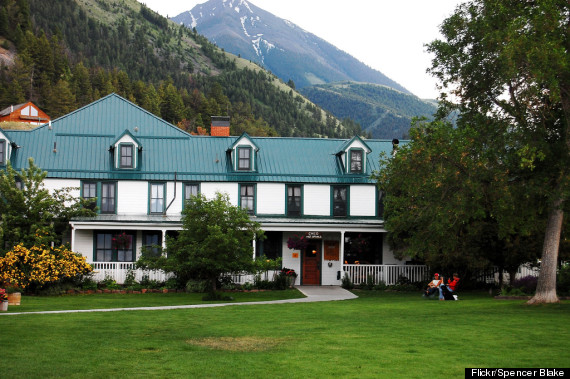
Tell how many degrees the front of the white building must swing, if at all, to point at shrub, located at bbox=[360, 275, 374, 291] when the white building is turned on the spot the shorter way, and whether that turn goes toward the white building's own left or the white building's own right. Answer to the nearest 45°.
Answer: approximately 45° to the white building's own left

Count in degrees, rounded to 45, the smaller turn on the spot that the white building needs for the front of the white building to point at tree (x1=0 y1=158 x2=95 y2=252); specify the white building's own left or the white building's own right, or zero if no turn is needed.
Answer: approximately 45° to the white building's own right

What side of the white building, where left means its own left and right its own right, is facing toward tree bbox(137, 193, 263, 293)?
front

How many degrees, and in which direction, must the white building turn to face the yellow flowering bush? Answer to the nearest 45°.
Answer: approximately 45° to its right

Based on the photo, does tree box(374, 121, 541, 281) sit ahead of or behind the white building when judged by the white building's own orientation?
ahead

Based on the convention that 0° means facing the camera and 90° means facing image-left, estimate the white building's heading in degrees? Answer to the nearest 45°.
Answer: approximately 0°
